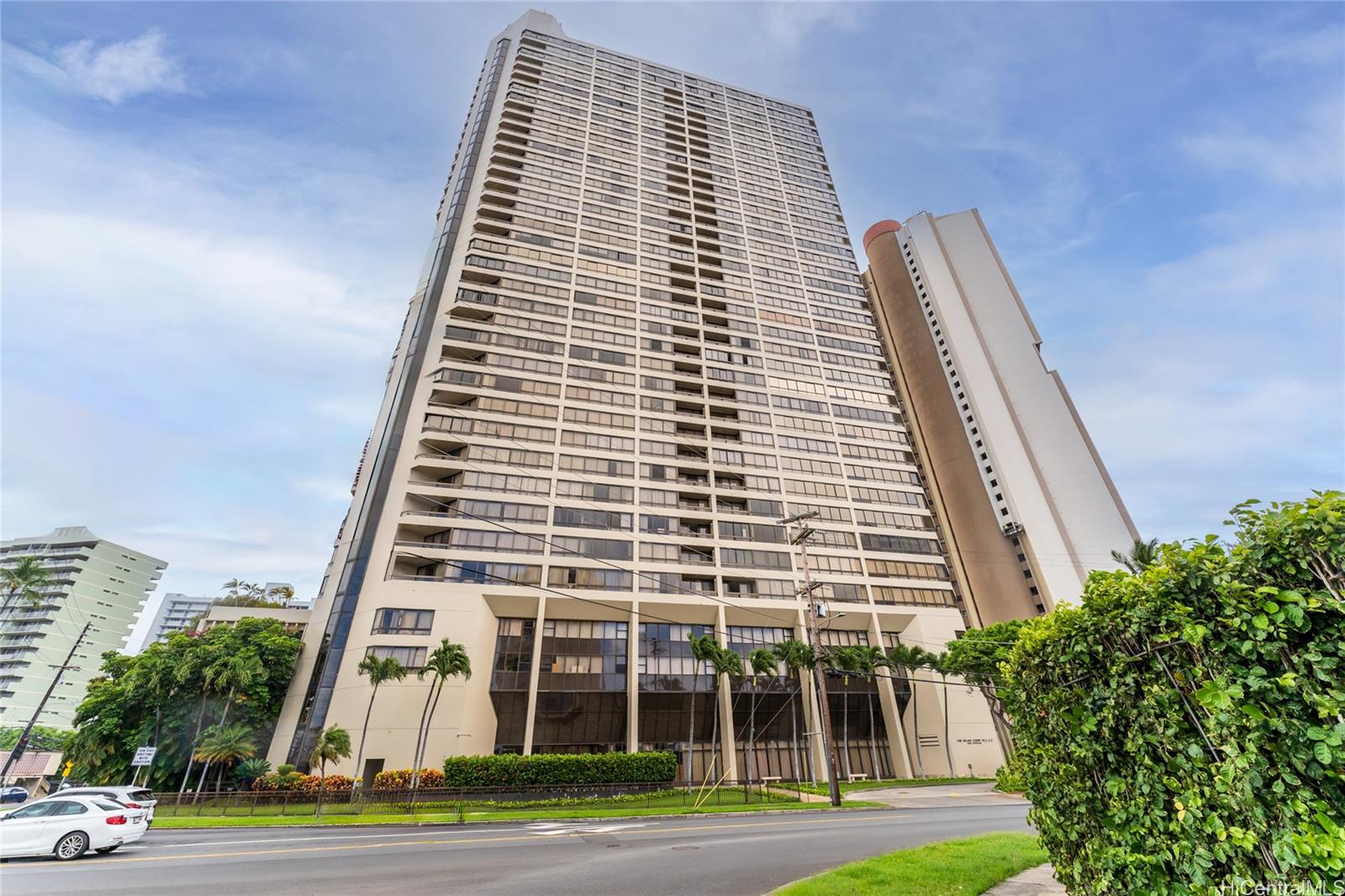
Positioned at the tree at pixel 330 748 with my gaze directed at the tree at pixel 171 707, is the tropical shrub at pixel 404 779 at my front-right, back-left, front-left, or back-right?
back-right

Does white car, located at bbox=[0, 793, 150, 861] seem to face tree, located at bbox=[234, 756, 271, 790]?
no

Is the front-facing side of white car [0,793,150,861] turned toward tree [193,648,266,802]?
no

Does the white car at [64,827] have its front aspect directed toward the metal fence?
no
